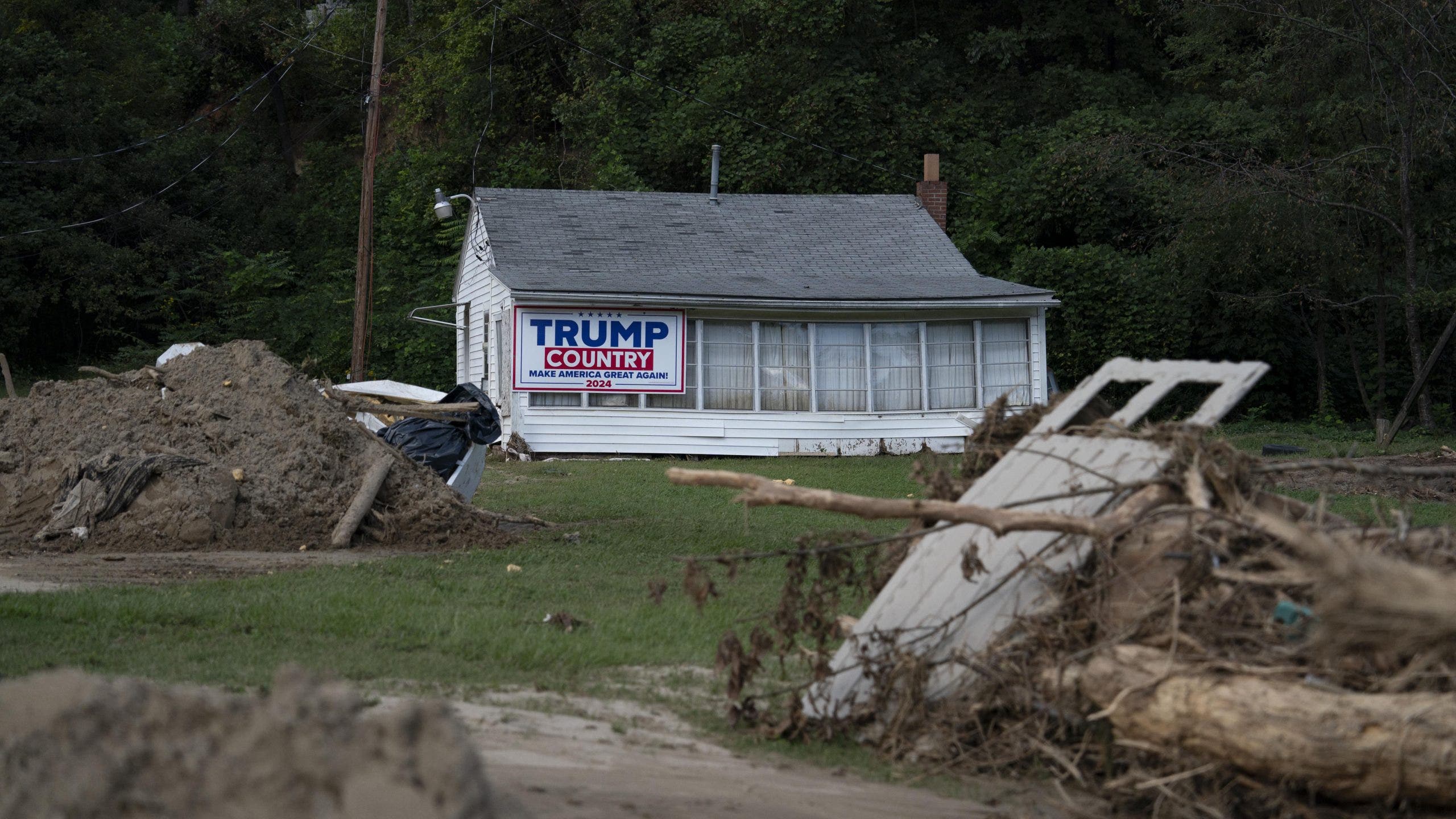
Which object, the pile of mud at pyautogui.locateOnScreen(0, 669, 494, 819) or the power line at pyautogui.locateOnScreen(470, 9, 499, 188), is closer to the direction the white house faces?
the pile of mud

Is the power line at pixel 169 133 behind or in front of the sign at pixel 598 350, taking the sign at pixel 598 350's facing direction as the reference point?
behind

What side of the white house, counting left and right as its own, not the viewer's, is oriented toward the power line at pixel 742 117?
back

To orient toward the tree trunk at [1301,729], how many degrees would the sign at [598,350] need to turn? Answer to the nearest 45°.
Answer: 0° — it already faces it

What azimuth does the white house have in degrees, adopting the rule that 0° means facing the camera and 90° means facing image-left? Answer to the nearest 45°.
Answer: approximately 0°

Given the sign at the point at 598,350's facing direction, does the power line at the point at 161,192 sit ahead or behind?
behind

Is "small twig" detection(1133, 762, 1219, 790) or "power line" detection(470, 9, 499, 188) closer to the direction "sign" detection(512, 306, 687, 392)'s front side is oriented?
the small twig

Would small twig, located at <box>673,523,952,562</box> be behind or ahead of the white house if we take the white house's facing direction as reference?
ahead
